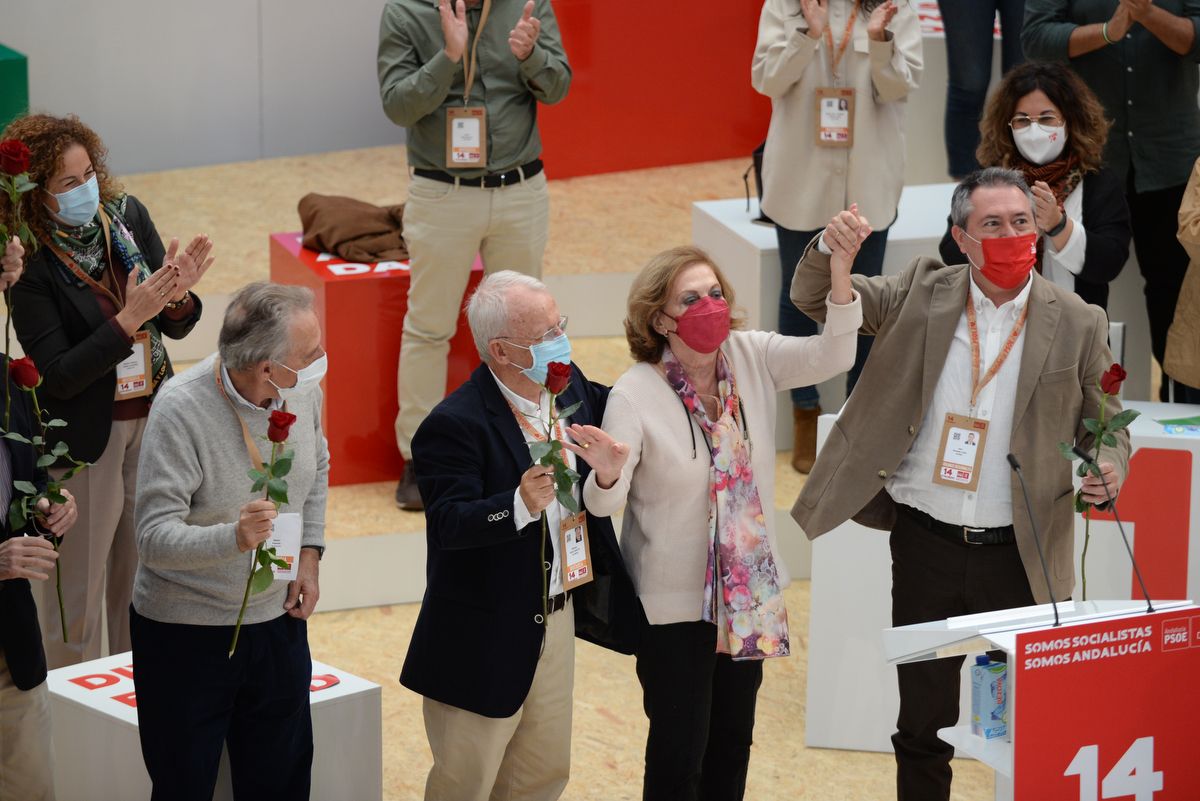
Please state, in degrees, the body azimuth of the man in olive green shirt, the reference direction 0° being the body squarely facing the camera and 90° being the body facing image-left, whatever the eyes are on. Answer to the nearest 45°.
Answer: approximately 0°

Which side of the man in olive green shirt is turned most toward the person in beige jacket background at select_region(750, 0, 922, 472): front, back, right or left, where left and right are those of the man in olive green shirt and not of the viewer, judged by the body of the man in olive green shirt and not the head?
left

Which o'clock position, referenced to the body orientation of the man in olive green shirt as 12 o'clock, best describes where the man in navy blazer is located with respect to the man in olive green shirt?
The man in navy blazer is roughly at 12 o'clock from the man in olive green shirt.

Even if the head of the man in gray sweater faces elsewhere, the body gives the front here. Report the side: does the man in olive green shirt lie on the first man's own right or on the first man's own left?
on the first man's own left

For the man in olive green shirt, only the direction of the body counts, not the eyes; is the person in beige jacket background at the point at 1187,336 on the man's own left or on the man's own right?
on the man's own left

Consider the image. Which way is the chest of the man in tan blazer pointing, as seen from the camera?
toward the camera

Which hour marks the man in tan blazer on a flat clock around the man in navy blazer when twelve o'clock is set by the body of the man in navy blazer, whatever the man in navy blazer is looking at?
The man in tan blazer is roughly at 10 o'clock from the man in navy blazer.

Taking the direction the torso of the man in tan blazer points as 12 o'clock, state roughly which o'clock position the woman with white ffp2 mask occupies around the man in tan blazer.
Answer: The woman with white ffp2 mask is roughly at 6 o'clock from the man in tan blazer.

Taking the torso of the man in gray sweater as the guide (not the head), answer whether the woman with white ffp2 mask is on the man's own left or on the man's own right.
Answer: on the man's own left

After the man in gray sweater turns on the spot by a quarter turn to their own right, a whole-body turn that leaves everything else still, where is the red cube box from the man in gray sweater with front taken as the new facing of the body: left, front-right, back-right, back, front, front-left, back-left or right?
back-right

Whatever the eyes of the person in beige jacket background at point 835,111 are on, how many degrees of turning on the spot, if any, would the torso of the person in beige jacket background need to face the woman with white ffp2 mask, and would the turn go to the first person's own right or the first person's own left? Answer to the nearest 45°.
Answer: approximately 45° to the first person's own left

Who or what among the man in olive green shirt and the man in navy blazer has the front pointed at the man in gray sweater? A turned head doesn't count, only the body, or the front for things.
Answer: the man in olive green shirt

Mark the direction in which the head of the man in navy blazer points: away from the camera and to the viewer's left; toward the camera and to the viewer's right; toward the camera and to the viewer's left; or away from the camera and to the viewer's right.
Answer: toward the camera and to the viewer's right
